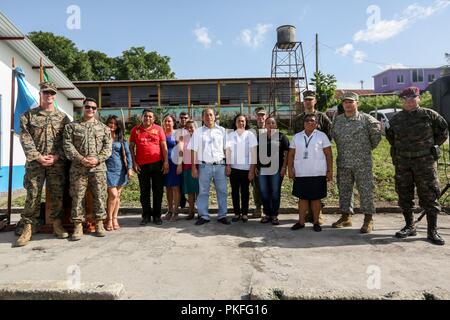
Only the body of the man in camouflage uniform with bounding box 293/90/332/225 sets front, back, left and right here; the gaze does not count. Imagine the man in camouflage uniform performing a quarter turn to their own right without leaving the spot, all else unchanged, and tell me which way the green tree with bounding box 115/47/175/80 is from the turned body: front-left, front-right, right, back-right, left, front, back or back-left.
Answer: front-right

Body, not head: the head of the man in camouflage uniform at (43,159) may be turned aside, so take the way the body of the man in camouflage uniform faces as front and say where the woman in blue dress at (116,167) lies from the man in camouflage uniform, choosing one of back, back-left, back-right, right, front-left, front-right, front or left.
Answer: left

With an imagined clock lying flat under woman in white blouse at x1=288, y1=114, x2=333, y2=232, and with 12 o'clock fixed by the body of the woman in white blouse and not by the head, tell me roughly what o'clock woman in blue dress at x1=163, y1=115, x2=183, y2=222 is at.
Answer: The woman in blue dress is roughly at 3 o'clock from the woman in white blouse.

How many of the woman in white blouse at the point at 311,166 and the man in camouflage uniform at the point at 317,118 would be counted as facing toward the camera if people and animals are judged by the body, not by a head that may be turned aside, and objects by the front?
2

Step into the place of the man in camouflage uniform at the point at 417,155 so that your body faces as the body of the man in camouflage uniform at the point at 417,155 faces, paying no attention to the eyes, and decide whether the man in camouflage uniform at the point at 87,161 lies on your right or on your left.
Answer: on your right

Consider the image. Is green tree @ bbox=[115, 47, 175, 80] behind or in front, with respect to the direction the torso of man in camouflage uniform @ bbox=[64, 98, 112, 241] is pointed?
behind

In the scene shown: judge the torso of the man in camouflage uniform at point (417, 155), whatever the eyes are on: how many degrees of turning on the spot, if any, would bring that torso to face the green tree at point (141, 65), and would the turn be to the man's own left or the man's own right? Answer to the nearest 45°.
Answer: approximately 135° to the man's own right

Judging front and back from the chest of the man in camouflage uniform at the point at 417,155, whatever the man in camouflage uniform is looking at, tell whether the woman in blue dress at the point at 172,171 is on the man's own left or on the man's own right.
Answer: on the man's own right

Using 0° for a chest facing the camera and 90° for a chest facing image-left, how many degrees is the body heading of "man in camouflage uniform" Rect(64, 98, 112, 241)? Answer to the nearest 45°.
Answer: approximately 0°

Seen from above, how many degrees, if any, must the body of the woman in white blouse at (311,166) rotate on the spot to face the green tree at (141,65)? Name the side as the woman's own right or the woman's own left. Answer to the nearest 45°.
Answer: approximately 135° to the woman's own right
